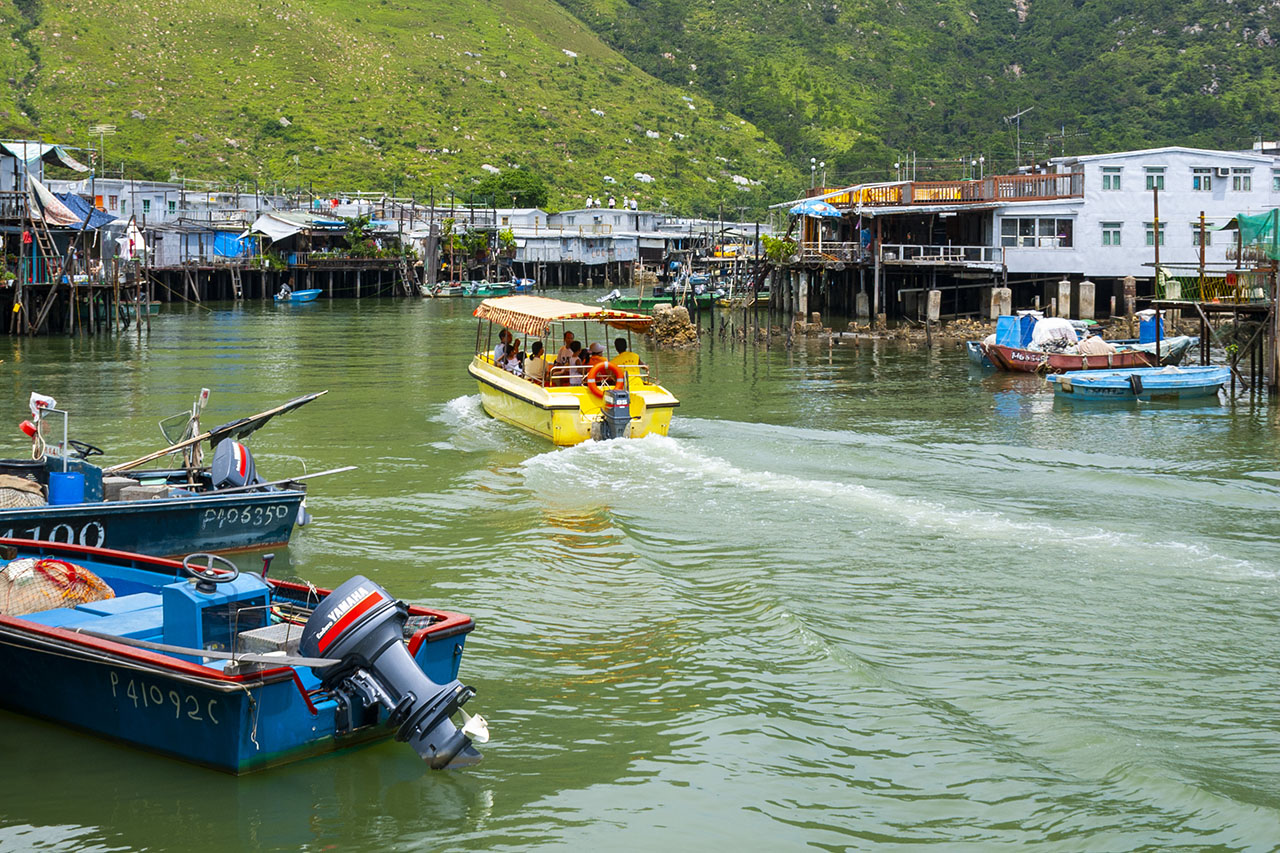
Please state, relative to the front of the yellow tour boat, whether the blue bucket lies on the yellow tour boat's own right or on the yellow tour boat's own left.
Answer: on the yellow tour boat's own left

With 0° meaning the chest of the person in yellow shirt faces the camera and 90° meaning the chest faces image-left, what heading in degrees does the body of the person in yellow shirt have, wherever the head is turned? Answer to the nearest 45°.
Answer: approximately 135°

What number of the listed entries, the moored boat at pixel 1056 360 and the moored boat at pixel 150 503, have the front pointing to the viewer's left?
2

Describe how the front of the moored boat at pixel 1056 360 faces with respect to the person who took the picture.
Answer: facing to the left of the viewer

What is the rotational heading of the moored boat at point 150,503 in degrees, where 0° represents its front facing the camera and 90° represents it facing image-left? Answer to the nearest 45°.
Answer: approximately 90°

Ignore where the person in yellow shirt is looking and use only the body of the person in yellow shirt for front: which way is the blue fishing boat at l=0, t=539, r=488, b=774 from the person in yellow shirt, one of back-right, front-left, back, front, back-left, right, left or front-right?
back-left
